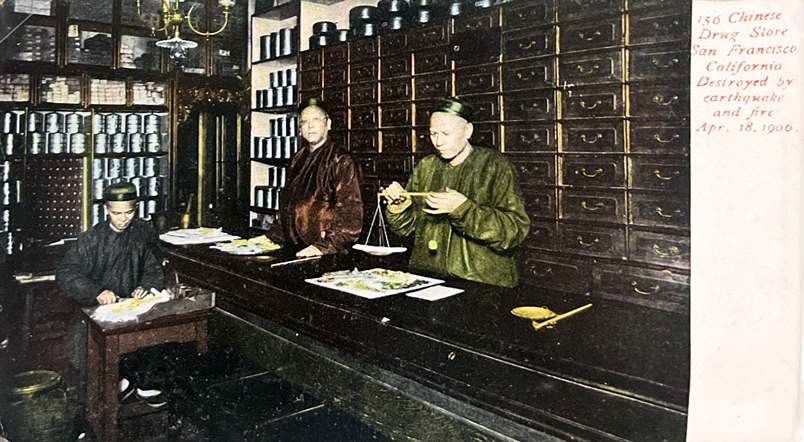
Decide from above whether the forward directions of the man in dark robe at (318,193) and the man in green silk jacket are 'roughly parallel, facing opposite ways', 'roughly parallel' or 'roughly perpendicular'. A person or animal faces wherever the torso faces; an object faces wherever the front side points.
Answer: roughly parallel

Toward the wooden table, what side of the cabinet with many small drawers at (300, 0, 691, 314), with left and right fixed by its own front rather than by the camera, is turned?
front

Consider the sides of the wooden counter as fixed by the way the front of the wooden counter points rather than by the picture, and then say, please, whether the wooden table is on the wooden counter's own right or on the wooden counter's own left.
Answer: on the wooden counter's own right

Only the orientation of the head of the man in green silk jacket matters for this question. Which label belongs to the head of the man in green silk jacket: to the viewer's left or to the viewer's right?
to the viewer's left

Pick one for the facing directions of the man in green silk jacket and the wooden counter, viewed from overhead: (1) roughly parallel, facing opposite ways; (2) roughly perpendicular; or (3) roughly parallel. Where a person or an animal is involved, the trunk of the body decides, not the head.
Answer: roughly parallel

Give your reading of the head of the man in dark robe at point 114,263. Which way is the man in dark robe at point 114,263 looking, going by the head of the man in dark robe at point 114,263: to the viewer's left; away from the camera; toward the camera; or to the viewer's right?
toward the camera

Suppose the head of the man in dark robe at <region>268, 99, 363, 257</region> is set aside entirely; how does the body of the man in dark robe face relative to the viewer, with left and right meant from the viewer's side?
facing the viewer and to the left of the viewer

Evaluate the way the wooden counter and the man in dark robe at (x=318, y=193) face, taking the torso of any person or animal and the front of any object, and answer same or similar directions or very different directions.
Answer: same or similar directions

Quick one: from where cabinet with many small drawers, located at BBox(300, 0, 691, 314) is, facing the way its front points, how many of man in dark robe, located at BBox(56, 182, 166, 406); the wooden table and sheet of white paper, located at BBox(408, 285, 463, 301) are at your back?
0

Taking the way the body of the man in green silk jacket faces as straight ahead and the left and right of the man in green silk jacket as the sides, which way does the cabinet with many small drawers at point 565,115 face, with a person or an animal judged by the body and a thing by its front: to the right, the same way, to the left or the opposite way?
the same way
